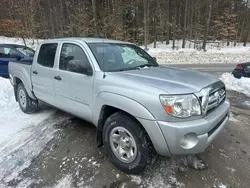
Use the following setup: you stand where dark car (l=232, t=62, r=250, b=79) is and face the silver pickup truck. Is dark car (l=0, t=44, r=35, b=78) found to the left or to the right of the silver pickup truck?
right

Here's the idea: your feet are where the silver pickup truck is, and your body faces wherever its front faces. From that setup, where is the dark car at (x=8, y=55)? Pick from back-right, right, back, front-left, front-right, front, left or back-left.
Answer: back

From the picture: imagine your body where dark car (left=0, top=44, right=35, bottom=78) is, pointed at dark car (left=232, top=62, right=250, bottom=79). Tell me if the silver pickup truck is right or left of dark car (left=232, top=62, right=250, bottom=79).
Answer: right

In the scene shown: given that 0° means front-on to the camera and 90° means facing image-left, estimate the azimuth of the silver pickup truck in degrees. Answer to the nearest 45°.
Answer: approximately 315°

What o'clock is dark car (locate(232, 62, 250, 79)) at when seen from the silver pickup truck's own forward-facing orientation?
The dark car is roughly at 9 o'clock from the silver pickup truck.
